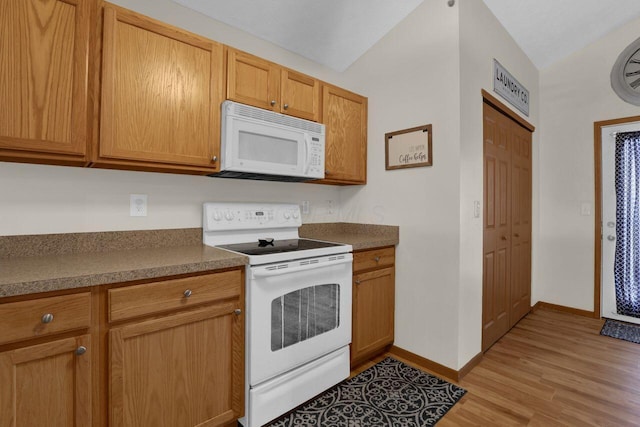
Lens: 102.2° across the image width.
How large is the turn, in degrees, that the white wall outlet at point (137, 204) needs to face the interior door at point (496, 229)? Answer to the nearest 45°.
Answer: approximately 90° to its left

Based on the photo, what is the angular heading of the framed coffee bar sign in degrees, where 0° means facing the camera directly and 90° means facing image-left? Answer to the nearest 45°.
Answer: approximately 45°

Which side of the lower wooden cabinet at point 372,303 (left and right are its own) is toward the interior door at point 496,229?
left

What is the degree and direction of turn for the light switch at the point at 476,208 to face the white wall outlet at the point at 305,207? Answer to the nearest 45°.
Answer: approximately 135° to its right

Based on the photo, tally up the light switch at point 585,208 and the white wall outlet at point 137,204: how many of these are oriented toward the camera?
2

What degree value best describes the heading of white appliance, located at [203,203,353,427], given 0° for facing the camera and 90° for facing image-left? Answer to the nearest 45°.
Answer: approximately 315°

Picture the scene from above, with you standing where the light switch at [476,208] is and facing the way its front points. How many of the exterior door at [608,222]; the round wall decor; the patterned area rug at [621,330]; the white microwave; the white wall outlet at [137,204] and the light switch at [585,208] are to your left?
4

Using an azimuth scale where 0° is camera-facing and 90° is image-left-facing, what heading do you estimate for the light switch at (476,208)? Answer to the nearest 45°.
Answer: approximately 315°
